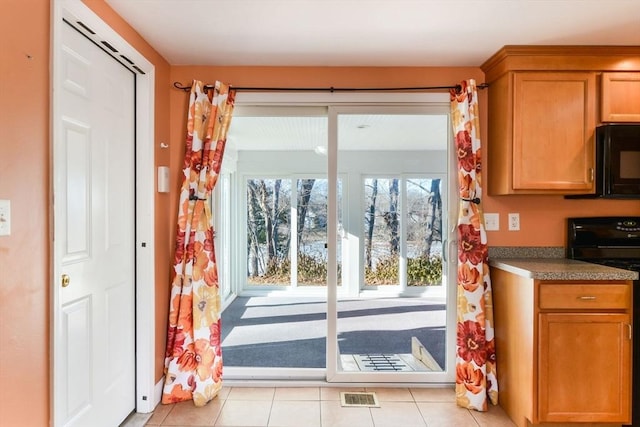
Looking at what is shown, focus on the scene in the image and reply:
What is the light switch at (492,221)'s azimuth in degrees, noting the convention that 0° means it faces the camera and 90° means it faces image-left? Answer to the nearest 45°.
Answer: approximately 0°

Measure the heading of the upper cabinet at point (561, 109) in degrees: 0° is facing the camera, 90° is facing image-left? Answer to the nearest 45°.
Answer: approximately 0°

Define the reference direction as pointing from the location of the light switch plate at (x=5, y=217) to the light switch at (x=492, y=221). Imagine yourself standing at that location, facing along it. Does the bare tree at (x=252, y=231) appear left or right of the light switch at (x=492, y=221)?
left

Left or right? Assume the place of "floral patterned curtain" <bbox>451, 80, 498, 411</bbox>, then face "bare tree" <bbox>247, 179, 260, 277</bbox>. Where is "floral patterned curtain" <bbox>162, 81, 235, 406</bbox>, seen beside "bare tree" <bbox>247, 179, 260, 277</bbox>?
left
